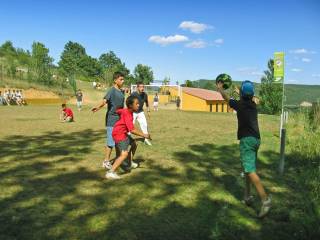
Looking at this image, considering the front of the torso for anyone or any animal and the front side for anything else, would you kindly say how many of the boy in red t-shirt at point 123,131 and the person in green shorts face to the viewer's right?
1

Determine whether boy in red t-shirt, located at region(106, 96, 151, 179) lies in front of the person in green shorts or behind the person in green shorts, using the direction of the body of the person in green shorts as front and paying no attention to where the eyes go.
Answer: in front

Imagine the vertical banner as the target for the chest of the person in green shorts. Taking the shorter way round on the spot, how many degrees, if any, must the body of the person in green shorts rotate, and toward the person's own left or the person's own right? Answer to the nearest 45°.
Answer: approximately 45° to the person's own right

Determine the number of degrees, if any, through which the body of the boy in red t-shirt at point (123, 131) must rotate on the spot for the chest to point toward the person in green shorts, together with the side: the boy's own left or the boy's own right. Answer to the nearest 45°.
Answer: approximately 45° to the boy's own right

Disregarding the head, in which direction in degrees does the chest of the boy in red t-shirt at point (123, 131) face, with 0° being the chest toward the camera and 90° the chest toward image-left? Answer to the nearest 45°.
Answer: approximately 270°

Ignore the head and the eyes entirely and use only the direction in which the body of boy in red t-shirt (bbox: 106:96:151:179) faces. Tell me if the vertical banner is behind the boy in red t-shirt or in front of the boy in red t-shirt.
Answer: in front

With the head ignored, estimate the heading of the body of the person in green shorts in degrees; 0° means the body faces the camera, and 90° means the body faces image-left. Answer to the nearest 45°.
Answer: approximately 135°
